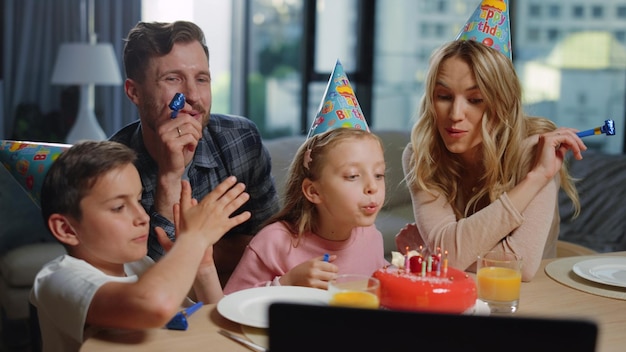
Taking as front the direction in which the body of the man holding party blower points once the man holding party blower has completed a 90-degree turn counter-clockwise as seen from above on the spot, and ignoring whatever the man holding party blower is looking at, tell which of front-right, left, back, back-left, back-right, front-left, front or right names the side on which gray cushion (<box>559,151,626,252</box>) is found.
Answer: front

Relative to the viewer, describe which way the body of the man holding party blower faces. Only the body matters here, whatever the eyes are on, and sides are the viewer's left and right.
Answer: facing the viewer and to the right of the viewer

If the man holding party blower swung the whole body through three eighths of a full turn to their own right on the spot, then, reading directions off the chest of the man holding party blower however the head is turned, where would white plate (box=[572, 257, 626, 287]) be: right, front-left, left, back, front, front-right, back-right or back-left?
back

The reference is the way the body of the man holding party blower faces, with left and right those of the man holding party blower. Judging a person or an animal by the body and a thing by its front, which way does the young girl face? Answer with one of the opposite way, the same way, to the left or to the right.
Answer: the same way

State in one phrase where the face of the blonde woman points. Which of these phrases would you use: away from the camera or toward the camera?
toward the camera

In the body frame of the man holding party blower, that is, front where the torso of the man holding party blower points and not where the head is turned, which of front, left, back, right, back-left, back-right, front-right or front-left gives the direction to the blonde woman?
front-left

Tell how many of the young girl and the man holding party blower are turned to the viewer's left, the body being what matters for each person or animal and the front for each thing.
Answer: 0

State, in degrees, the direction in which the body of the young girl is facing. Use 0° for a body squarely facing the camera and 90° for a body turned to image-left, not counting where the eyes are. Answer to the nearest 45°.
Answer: approximately 315°

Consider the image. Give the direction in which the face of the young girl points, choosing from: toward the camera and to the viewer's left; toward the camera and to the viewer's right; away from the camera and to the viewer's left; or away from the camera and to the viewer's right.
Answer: toward the camera and to the viewer's right
